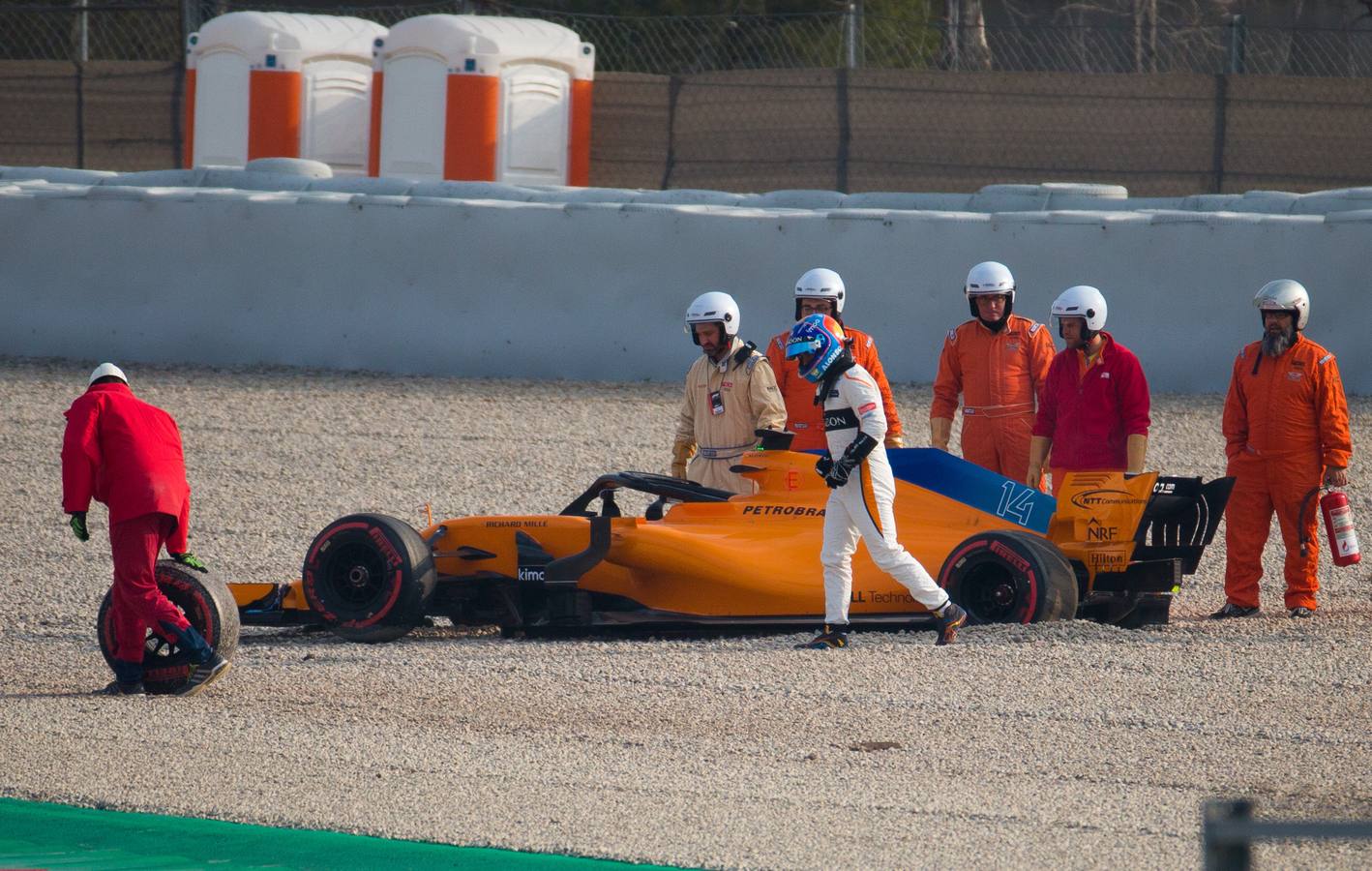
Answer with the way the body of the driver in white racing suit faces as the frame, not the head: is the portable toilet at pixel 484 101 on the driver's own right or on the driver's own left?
on the driver's own right

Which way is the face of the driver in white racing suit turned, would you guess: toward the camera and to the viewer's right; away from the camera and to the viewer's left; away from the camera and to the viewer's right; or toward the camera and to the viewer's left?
toward the camera and to the viewer's left

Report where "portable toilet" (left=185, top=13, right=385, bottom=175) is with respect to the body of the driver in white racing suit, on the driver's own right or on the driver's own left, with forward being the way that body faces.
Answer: on the driver's own right
